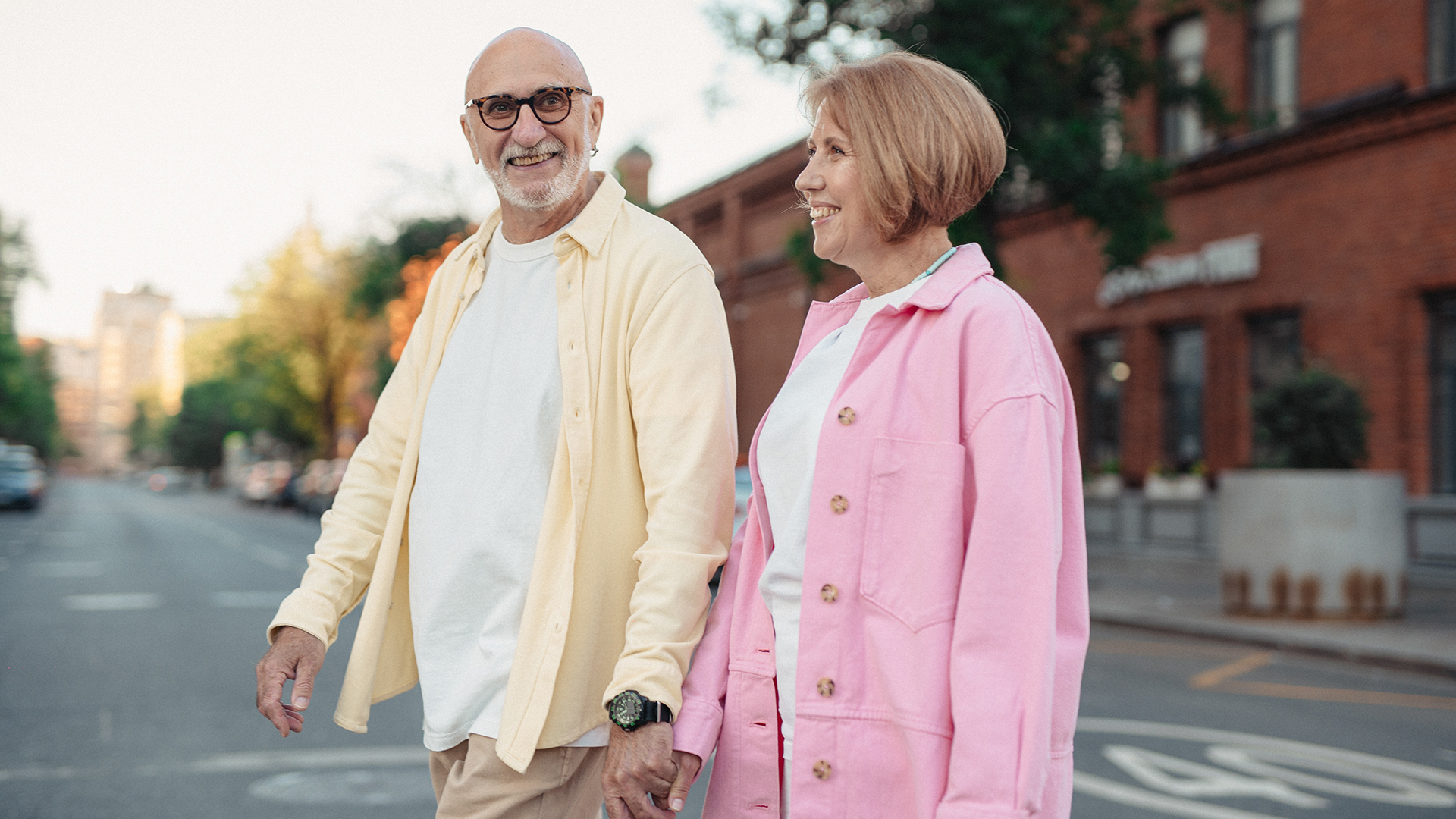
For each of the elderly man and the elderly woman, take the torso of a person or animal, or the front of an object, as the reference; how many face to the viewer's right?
0

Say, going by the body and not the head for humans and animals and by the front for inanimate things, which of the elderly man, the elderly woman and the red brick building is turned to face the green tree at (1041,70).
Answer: the red brick building

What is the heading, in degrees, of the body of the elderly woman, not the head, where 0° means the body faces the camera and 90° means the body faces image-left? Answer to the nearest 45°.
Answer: approximately 45°

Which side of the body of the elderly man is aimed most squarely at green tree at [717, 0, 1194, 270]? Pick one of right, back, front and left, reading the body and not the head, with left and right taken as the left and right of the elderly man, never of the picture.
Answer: back

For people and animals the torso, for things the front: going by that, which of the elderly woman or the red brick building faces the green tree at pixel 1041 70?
the red brick building

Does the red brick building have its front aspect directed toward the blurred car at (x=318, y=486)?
no

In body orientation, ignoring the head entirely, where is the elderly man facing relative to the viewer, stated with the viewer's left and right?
facing the viewer and to the left of the viewer

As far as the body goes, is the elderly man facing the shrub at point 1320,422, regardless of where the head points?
no

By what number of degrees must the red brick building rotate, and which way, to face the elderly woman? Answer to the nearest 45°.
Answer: approximately 45° to its left

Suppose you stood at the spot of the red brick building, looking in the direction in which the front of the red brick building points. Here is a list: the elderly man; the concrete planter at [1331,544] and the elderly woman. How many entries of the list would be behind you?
0

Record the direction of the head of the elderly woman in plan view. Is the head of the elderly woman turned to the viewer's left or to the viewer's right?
to the viewer's left

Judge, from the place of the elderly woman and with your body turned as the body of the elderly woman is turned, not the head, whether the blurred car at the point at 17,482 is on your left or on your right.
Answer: on your right

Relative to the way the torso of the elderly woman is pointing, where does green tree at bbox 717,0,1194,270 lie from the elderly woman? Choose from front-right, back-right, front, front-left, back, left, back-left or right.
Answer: back-right

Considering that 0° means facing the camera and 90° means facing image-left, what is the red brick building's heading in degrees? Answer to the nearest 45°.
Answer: approximately 45°

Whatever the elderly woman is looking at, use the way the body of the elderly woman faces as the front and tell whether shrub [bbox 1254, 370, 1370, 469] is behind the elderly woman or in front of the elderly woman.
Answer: behind

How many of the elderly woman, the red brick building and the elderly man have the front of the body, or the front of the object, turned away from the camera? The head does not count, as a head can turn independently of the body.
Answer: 0
